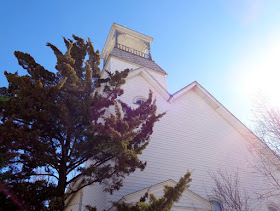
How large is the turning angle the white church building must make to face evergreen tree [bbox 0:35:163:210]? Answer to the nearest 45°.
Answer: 0° — it already faces it

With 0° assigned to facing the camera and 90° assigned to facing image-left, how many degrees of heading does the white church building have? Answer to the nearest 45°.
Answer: approximately 0°
